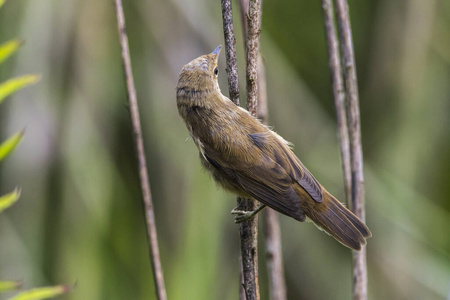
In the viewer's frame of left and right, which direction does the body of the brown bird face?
facing away from the viewer and to the left of the viewer
